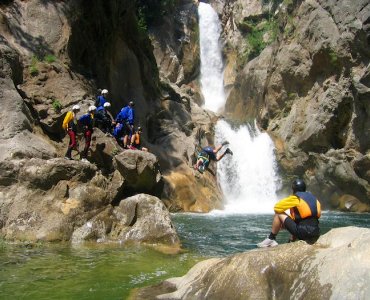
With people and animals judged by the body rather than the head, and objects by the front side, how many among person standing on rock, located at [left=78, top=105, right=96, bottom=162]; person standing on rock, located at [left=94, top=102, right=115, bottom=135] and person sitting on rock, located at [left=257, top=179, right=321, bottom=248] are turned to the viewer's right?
2

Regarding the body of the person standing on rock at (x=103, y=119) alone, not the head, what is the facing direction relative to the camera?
to the viewer's right

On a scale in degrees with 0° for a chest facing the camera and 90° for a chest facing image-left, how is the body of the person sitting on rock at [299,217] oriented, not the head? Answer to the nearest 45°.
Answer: approximately 135°

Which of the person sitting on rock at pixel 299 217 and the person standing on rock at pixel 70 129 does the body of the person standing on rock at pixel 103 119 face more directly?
the person sitting on rock

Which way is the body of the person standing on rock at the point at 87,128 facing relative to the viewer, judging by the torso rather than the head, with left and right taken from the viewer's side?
facing to the right of the viewer

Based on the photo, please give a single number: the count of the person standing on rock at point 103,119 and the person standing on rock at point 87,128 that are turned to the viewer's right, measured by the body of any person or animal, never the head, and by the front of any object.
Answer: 2

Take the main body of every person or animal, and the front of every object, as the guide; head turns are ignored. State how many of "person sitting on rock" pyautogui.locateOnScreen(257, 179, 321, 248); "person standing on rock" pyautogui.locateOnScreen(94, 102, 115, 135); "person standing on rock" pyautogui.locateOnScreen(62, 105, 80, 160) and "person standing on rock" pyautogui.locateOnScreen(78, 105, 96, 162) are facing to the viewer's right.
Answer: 3

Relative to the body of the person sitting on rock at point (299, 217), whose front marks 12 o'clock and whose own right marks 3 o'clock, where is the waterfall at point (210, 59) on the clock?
The waterfall is roughly at 1 o'clock from the person sitting on rock.

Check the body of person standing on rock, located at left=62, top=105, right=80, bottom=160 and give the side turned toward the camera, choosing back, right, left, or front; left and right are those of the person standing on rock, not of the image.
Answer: right
